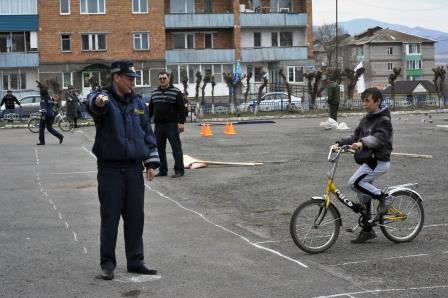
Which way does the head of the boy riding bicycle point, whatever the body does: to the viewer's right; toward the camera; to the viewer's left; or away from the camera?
to the viewer's left

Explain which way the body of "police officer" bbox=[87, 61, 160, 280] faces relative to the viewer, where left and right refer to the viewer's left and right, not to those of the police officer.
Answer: facing the viewer and to the right of the viewer

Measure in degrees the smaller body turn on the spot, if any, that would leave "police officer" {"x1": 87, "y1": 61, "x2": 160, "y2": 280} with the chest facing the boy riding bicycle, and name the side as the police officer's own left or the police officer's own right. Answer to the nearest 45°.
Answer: approximately 90° to the police officer's own left

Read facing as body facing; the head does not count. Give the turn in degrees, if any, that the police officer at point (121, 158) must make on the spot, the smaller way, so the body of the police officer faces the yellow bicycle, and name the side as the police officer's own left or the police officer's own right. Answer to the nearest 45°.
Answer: approximately 90° to the police officer's own left

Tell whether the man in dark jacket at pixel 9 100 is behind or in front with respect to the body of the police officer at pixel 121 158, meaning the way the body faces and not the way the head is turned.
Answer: behind

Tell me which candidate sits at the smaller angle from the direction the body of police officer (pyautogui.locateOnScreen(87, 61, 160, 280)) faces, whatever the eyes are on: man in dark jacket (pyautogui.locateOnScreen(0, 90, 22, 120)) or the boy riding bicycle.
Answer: the boy riding bicycle

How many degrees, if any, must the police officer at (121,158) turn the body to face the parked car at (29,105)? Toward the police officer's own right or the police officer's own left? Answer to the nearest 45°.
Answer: approximately 135° to the police officer's own left

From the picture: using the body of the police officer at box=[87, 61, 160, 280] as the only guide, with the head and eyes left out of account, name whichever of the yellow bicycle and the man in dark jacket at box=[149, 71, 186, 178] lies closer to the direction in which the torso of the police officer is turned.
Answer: the yellow bicycle

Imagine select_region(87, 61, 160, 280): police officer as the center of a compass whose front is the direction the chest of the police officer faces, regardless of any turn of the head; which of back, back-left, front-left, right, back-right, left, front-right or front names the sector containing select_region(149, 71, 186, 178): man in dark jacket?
back-left
